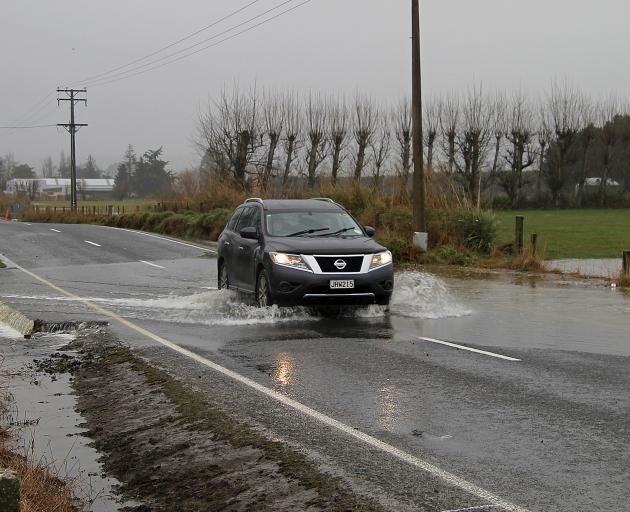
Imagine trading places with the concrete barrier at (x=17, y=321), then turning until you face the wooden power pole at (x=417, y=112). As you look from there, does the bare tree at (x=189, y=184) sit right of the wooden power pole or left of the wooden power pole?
left

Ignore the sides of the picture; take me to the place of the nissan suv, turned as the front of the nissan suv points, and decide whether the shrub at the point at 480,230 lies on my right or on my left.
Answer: on my left

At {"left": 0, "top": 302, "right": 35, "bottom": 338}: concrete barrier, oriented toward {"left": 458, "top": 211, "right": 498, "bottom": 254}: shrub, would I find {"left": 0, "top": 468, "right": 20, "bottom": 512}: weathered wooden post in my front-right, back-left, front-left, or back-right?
back-right

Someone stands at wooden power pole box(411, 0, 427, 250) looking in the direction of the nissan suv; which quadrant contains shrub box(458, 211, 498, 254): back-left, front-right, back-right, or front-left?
back-left

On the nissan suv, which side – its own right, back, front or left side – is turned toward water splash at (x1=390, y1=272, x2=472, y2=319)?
left

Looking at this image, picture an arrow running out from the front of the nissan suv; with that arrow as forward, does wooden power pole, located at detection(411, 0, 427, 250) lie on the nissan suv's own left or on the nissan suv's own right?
on the nissan suv's own left

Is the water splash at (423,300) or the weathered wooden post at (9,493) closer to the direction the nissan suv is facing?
the weathered wooden post

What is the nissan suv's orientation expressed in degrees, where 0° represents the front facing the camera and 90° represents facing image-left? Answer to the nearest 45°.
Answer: approximately 315°

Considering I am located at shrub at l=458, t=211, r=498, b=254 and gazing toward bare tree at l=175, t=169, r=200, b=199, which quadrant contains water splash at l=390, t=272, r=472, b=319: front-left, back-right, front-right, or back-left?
back-left

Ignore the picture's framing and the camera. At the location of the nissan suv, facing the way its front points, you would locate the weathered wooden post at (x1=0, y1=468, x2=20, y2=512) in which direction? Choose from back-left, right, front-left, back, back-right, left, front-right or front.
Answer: front-right
